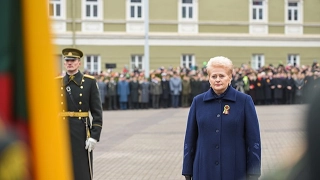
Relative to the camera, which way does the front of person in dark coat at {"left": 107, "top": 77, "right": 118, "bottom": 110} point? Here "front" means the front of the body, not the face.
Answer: toward the camera

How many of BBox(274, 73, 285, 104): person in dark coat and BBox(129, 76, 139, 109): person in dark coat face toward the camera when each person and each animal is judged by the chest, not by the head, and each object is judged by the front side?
2

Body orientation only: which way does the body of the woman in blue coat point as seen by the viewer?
toward the camera

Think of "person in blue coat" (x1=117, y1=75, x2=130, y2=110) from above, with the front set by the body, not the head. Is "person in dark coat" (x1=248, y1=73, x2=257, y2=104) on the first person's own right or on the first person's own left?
on the first person's own left

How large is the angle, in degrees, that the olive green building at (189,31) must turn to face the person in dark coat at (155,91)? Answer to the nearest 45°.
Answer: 0° — it already faces them

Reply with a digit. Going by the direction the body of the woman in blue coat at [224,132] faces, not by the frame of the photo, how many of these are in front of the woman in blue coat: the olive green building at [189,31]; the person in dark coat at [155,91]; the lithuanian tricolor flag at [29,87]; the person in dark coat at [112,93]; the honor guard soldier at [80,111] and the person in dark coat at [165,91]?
1

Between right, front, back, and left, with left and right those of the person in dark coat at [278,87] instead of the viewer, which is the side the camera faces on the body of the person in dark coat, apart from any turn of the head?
front

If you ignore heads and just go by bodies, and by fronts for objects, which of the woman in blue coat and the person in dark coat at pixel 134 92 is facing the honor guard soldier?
the person in dark coat

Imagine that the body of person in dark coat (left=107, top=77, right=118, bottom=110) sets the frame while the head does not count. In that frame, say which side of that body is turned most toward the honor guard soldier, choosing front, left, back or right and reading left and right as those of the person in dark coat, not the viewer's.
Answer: front

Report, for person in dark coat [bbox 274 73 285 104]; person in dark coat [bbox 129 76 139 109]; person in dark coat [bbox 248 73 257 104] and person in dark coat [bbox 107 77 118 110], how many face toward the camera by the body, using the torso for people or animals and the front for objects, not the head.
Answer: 4

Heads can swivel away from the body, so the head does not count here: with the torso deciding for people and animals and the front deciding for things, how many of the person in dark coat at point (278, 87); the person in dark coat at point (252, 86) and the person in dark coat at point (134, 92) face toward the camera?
3

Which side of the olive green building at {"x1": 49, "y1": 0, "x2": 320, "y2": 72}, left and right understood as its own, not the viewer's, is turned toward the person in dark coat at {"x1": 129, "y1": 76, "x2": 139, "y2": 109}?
front

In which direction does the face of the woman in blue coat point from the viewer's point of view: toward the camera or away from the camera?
toward the camera
